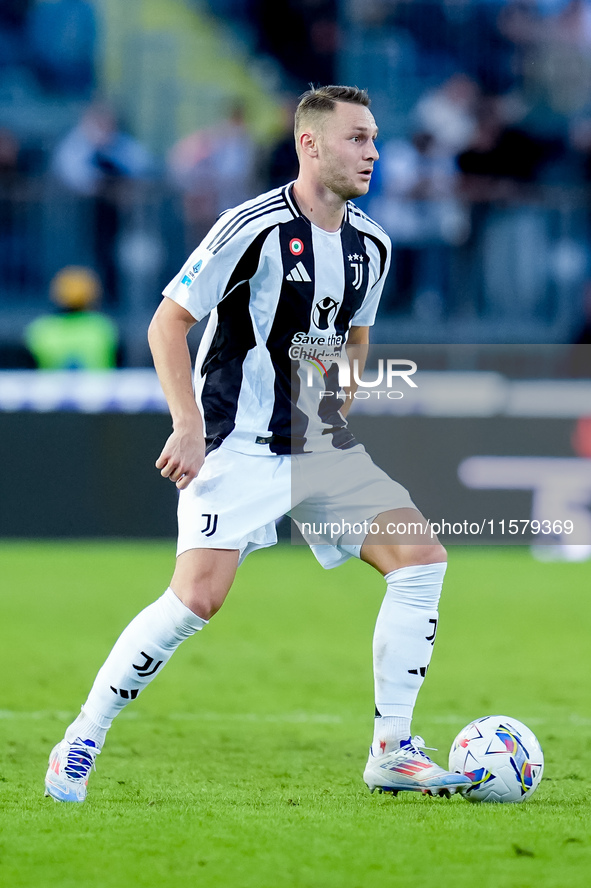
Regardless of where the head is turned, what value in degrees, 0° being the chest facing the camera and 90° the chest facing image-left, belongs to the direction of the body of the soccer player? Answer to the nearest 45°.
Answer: approximately 315°
